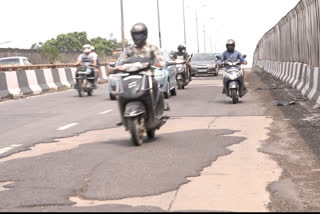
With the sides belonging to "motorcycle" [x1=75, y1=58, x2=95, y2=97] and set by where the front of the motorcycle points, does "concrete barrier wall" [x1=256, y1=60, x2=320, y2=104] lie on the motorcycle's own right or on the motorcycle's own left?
on the motorcycle's own left

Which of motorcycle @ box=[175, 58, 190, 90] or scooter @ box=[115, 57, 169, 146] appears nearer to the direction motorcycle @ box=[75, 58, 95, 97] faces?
the scooter

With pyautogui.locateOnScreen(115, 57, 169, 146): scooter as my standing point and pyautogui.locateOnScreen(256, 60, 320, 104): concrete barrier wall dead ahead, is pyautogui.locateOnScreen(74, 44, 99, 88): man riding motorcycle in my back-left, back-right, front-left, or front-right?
front-left

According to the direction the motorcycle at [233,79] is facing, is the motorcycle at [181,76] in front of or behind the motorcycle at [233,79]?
behind

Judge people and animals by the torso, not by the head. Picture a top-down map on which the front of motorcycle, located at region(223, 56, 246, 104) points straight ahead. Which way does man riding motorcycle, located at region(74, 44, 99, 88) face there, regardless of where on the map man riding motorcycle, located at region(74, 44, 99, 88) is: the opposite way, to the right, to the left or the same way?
the same way

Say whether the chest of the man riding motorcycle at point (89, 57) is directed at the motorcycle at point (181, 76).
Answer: no

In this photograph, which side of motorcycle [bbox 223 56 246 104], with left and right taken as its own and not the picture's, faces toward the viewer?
front

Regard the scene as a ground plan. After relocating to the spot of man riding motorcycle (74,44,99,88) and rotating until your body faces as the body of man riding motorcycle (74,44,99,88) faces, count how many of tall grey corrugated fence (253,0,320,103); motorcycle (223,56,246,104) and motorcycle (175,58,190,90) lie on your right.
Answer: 0

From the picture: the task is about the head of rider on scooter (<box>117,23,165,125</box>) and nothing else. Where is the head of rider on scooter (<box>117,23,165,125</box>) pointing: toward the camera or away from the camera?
toward the camera

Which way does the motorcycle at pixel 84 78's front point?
toward the camera

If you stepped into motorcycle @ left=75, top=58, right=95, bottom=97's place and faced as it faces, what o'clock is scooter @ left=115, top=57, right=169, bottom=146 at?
The scooter is roughly at 12 o'clock from the motorcycle.

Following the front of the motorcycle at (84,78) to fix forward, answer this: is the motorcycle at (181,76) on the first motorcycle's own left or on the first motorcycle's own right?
on the first motorcycle's own left

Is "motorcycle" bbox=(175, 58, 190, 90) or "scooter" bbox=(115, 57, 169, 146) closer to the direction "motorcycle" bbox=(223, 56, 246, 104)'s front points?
the scooter

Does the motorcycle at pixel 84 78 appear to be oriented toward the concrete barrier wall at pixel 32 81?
no

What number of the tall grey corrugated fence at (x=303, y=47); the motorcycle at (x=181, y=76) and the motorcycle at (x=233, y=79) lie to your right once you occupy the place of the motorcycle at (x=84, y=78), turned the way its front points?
0

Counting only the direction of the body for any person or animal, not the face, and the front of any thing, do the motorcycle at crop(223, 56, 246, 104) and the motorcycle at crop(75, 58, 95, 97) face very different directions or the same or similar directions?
same or similar directions

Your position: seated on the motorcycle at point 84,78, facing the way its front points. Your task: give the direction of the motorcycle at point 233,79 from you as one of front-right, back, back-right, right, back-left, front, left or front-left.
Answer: front-left

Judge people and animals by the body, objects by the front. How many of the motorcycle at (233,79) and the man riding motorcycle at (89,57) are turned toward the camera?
2

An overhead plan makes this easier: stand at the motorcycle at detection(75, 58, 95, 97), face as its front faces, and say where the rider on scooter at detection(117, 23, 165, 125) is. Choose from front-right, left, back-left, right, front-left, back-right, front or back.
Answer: front

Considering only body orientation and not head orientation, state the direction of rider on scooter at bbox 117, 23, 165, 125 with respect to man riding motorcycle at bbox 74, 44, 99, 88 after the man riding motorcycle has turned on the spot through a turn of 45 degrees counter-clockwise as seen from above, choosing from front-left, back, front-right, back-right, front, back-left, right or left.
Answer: front-right
